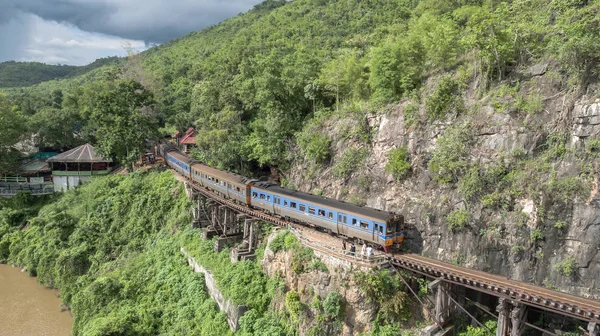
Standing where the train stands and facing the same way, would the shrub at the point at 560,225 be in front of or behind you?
in front

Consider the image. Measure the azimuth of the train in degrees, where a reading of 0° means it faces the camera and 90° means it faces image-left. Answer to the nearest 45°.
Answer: approximately 315°

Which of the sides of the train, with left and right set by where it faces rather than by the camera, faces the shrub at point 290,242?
right

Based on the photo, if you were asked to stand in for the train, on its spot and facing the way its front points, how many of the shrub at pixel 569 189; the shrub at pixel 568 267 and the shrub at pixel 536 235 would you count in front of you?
3

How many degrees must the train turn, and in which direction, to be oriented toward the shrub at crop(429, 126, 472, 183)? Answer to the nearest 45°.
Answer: approximately 45° to its left

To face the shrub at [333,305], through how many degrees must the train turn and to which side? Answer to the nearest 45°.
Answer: approximately 45° to its right

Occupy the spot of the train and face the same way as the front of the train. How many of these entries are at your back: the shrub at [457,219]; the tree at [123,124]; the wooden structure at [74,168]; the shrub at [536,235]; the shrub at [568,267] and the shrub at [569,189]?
2

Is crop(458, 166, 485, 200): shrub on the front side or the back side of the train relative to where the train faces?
on the front side

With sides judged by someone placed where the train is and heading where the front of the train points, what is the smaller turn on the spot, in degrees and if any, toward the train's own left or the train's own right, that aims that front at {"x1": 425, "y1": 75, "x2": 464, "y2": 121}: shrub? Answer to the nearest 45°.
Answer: approximately 45° to the train's own left

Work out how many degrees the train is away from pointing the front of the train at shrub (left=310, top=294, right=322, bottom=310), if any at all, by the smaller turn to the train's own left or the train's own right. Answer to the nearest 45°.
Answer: approximately 45° to the train's own right

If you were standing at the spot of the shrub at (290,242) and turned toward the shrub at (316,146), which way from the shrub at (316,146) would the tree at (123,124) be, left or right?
left

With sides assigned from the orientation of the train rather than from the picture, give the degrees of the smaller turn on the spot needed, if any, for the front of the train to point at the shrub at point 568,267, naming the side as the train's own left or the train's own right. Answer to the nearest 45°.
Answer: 0° — it already faces it

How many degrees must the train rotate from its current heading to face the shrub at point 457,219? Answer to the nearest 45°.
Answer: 0° — it already faces it

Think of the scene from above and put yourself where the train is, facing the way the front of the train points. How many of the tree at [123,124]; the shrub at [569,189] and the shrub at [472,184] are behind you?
1
